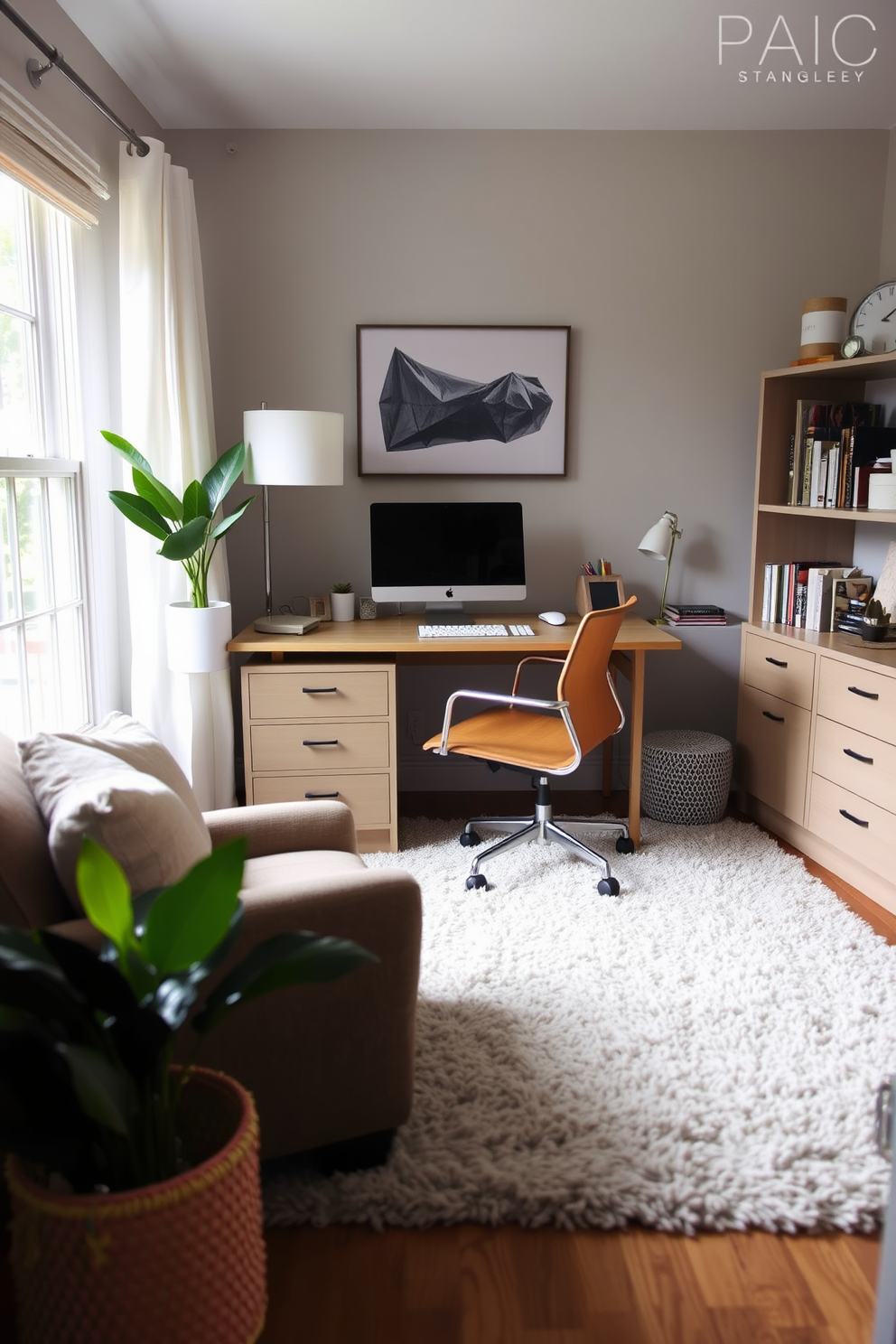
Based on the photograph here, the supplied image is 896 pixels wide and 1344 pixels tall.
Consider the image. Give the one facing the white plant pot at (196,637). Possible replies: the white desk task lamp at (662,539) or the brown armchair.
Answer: the white desk task lamp

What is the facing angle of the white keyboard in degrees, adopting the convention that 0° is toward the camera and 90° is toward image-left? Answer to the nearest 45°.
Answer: approximately 0°

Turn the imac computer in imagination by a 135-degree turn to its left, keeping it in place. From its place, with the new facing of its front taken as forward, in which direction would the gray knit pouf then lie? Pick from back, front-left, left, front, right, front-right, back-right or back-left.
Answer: front-right

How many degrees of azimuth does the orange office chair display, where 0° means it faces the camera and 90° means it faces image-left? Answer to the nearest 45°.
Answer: approximately 135°

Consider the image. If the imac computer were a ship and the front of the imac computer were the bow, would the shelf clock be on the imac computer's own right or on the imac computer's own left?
on the imac computer's own left

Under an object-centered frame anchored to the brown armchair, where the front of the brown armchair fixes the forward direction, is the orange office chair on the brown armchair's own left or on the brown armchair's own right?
on the brown armchair's own left

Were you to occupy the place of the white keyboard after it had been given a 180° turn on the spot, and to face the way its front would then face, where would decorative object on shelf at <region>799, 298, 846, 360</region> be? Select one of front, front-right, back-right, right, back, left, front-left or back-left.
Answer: right

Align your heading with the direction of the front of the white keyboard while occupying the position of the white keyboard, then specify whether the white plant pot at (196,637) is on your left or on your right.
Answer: on your right

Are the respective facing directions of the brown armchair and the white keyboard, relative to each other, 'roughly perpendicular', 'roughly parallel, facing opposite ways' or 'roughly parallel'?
roughly perpendicular

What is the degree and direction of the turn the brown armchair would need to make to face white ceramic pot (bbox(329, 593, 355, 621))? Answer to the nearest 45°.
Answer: approximately 90° to its left

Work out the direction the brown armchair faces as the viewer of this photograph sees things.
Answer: facing to the right of the viewer
